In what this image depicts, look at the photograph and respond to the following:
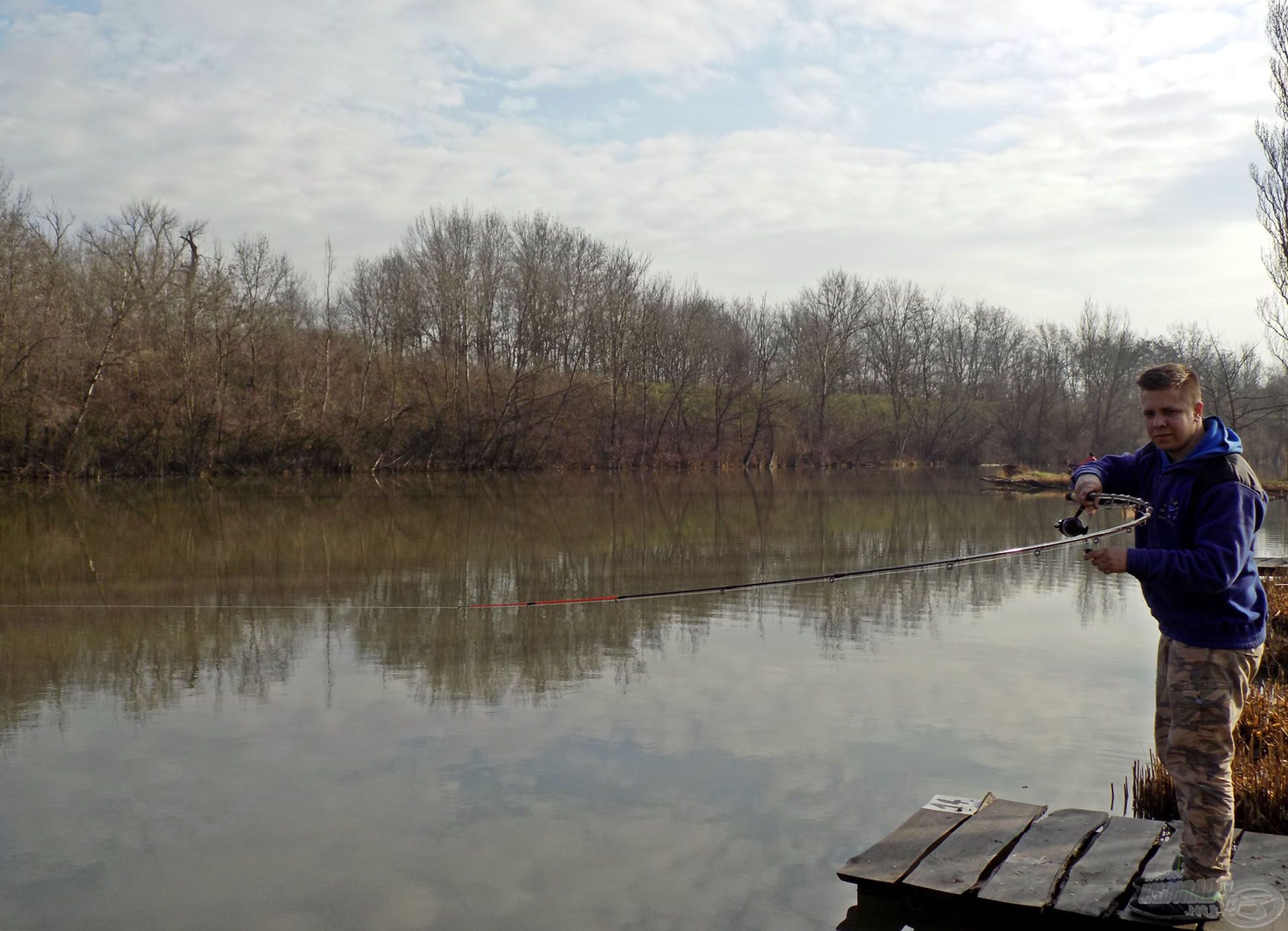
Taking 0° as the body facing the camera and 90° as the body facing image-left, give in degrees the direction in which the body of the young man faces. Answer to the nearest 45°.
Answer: approximately 45°

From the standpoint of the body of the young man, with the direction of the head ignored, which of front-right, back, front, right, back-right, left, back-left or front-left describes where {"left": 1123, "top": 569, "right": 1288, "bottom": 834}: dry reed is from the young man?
back-right

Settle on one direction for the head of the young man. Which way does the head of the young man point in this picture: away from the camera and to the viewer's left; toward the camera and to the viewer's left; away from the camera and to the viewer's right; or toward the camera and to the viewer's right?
toward the camera and to the viewer's left
